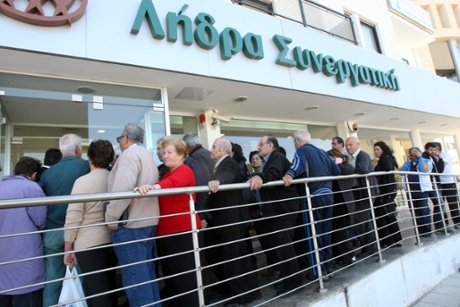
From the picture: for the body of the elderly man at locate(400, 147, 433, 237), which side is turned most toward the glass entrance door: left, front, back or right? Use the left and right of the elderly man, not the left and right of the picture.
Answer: front

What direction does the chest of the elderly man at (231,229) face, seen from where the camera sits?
to the viewer's left

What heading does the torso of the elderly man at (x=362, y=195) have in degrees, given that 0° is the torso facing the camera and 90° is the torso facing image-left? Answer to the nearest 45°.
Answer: approximately 45°

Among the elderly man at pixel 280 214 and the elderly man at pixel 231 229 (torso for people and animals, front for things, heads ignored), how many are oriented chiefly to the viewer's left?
2

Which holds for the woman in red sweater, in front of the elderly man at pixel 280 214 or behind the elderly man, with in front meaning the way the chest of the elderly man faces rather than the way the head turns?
in front

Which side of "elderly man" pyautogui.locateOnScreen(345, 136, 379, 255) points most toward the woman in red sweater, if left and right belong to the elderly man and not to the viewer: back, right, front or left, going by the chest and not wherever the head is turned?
front

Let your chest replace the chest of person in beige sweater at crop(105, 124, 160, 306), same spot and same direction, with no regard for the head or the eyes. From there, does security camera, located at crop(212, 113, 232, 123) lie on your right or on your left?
on your right

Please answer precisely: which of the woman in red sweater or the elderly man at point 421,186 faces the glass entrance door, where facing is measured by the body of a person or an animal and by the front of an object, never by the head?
the elderly man

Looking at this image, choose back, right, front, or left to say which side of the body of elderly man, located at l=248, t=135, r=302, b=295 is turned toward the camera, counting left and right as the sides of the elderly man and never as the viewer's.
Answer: left
